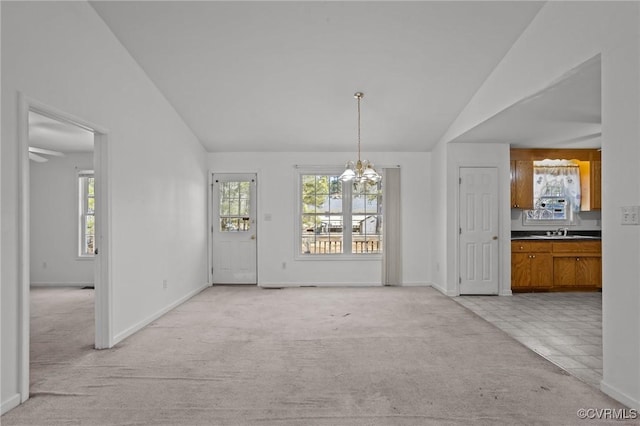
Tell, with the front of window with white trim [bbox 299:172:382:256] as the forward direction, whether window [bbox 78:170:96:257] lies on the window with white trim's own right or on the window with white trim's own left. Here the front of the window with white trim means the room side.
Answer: on the window with white trim's own right

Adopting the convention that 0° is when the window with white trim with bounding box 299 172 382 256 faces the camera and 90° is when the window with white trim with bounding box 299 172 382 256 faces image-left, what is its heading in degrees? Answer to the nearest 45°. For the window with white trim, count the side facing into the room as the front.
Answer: approximately 0°

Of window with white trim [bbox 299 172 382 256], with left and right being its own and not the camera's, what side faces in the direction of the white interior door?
left

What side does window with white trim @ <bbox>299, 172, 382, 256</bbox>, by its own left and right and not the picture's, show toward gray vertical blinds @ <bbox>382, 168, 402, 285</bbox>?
left

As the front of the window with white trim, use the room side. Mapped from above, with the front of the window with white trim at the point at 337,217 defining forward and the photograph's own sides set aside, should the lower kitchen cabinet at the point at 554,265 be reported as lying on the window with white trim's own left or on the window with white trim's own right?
on the window with white trim's own left

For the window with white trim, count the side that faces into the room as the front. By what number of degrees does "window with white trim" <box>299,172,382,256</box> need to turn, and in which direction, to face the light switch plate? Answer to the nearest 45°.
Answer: approximately 45° to its left

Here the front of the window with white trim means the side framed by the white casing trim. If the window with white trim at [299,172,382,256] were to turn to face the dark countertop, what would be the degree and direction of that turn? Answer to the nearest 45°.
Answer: approximately 90° to its left

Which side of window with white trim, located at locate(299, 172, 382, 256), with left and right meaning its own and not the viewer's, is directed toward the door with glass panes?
right

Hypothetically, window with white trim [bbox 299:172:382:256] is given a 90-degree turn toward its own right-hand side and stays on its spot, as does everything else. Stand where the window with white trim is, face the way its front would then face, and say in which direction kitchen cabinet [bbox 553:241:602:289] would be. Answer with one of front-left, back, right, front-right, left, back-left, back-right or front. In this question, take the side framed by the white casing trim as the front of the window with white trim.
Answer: back

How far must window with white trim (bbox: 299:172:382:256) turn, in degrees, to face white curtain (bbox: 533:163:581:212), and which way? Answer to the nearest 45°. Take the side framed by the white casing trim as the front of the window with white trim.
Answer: approximately 90° to its left
